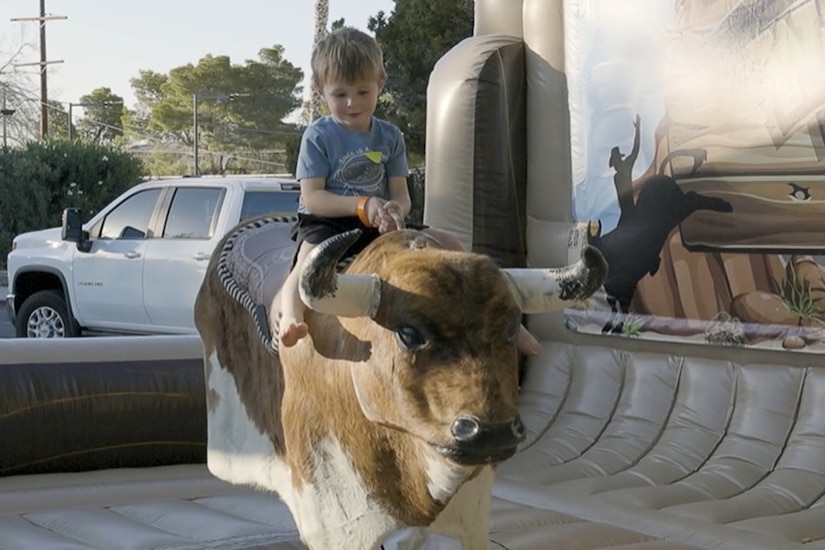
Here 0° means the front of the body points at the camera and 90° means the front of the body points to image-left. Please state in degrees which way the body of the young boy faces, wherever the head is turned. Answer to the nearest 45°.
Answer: approximately 315°

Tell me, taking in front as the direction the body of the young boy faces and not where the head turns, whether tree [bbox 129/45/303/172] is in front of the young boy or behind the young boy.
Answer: behind

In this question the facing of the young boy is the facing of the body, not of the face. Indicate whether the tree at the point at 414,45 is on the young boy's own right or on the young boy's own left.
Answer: on the young boy's own left

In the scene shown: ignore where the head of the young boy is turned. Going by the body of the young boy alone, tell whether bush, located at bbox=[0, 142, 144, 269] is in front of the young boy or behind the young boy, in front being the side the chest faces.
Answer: behind

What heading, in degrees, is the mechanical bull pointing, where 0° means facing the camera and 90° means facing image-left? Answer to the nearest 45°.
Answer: approximately 315°
